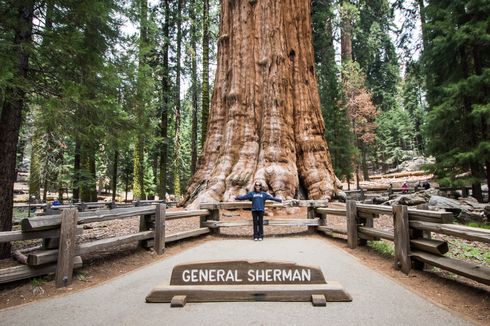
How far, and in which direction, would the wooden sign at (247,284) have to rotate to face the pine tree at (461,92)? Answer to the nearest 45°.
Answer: approximately 135° to its left

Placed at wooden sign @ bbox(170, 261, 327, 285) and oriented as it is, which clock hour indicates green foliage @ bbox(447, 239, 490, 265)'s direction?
The green foliage is roughly at 8 o'clock from the wooden sign.

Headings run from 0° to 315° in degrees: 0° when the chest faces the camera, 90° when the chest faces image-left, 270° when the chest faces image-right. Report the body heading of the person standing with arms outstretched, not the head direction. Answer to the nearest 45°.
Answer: approximately 0°

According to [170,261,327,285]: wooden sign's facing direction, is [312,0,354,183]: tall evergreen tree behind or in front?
behind

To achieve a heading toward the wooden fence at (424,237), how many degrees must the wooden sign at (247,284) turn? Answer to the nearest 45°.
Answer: approximately 90° to its left

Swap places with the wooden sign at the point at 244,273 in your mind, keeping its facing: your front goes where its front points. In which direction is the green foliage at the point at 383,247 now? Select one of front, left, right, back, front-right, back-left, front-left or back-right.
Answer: back-left

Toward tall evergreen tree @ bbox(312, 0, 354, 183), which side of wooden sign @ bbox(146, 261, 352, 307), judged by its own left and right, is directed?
back

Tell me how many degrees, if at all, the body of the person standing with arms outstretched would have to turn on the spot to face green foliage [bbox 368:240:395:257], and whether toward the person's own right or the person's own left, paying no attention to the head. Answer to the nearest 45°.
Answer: approximately 90° to the person's own left

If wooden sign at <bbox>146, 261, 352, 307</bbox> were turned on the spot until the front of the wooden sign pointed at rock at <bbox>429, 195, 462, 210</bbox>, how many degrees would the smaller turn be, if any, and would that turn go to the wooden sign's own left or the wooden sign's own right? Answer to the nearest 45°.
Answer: approximately 135° to the wooden sign's own left

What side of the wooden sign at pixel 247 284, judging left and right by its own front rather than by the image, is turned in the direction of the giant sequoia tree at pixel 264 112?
back

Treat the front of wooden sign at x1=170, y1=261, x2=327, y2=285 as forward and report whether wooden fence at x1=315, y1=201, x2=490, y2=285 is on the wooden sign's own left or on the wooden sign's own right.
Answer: on the wooden sign's own left
